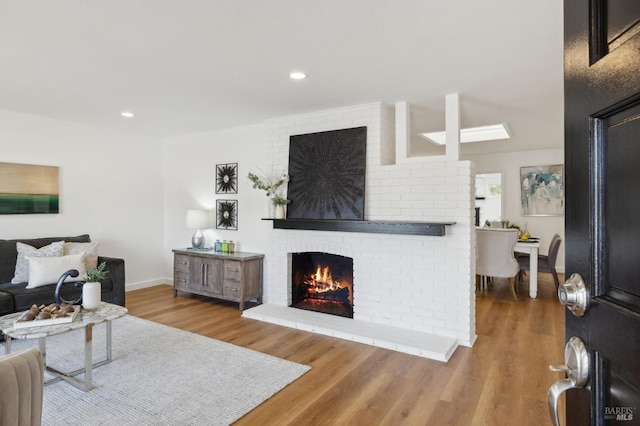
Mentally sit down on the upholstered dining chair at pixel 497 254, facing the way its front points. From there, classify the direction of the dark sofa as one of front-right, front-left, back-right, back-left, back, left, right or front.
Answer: back

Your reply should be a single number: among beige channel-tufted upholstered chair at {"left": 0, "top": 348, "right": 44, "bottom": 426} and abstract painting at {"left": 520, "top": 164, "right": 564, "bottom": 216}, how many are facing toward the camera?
1

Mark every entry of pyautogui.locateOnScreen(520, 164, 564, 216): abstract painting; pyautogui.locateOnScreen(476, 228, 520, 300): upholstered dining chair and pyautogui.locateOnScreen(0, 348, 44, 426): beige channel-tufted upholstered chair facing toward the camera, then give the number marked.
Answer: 1

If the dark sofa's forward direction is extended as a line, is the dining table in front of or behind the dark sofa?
in front

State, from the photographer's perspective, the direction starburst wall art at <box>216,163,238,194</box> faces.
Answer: facing the viewer and to the left of the viewer

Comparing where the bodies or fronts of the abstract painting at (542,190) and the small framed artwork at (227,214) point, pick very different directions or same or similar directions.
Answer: same or similar directions

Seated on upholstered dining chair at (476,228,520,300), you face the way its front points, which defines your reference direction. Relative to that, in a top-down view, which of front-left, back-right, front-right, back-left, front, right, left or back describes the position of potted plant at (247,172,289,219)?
back

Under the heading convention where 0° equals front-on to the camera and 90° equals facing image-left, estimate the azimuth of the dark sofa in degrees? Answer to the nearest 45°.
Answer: approximately 315°

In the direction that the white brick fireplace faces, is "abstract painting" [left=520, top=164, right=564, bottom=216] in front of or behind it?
behind

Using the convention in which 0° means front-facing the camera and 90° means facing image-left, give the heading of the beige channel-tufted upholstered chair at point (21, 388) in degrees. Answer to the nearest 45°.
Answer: approximately 135°

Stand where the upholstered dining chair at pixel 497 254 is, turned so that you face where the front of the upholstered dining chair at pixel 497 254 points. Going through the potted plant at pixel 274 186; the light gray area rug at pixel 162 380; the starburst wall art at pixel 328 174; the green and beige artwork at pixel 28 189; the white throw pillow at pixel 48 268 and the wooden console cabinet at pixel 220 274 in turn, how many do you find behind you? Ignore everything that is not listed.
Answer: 6

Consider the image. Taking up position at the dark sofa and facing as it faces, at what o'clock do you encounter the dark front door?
The dark front door is roughly at 1 o'clock from the dark sofa.

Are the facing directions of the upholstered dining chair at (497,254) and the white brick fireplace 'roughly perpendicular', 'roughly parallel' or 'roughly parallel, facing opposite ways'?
roughly parallel, facing opposite ways

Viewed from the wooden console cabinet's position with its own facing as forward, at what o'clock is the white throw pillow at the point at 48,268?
The white throw pillow is roughly at 1 o'clock from the wooden console cabinet.

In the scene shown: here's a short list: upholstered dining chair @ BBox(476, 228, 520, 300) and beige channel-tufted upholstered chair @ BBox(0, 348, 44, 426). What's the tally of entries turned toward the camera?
0

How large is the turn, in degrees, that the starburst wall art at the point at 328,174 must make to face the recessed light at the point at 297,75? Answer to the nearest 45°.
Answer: approximately 45° to its left

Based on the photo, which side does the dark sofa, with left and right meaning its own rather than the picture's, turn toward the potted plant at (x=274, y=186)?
front

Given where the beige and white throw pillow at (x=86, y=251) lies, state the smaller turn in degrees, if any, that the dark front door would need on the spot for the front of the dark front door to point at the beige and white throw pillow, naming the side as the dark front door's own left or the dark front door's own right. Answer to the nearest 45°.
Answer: approximately 45° to the dark front door's own right
